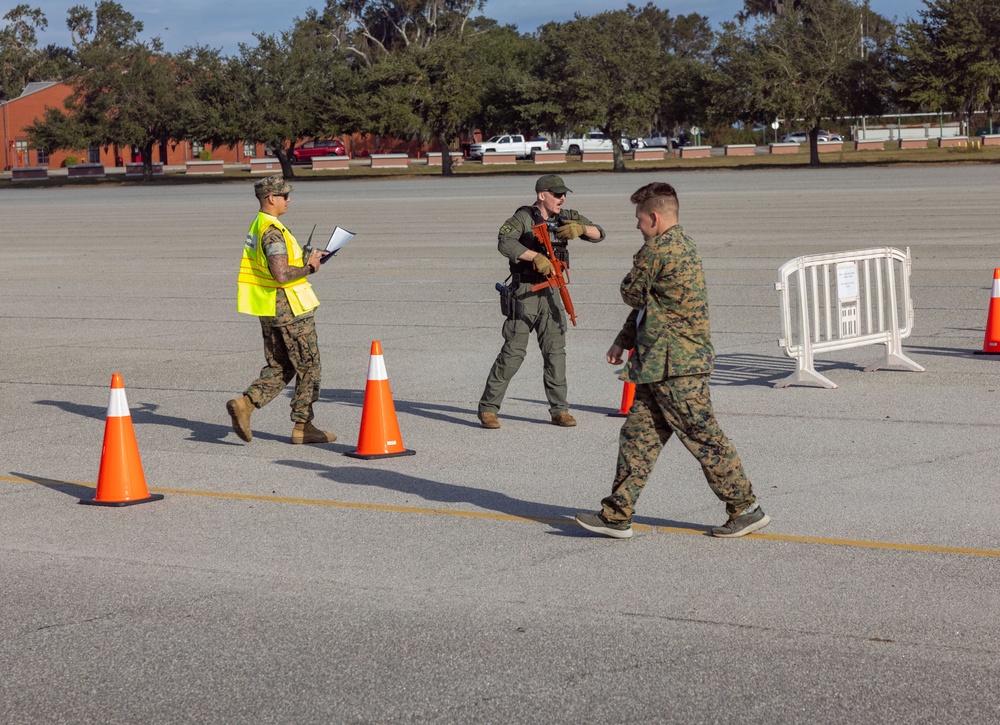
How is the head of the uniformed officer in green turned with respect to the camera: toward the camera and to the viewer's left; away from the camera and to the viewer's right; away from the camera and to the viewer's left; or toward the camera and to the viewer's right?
toward the camera and to the viewer's right

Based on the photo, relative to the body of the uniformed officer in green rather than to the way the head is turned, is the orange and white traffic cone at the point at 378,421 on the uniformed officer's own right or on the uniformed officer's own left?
on the uniformed officer's own right

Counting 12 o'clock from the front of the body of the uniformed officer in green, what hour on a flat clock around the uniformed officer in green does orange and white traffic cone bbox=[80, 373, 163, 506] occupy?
The orange and white traffic cone is roughly at 3 o'clock from the uniformed officer in green.

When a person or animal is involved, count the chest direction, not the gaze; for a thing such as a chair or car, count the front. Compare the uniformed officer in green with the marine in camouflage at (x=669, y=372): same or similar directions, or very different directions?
very different directions

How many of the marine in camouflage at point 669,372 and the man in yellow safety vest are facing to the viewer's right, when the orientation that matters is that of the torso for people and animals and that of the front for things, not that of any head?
1

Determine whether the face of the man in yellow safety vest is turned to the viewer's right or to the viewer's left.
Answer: to the viewer's right

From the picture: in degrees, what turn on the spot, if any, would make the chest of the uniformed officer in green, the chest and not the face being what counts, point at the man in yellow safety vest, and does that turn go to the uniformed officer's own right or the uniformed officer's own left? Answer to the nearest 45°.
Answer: approximately 135° to the uniformed officer's own right
